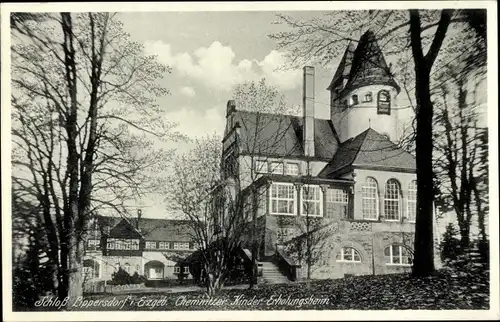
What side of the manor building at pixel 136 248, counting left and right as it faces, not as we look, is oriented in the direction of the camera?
front

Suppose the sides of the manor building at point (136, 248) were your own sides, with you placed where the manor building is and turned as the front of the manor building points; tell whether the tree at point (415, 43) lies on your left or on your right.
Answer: on your left
